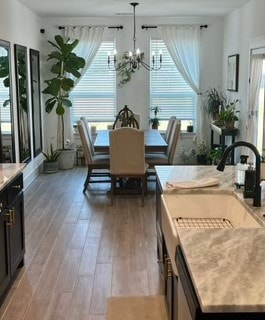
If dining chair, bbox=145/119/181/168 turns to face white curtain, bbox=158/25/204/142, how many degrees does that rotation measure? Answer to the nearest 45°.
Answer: approximately 90° to its right

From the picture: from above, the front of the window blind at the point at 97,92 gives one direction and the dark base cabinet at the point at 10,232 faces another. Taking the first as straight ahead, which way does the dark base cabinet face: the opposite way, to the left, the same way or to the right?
to the left

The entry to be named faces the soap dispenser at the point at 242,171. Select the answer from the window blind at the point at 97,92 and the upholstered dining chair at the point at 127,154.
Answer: the window blind

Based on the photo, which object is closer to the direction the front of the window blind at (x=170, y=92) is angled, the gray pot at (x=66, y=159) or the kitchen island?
the kitchen island

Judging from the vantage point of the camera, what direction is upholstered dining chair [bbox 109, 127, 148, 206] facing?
facing away from the viewer

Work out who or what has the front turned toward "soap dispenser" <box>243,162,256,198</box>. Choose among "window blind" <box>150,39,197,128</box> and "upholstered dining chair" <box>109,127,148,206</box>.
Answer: the window blind

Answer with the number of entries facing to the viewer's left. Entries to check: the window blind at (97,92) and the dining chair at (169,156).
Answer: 1

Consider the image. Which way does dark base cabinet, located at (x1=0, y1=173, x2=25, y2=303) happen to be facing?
to the viewer's right

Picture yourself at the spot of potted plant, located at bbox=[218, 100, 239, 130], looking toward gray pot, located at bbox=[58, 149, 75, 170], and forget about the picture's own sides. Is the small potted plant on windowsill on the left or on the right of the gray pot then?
right

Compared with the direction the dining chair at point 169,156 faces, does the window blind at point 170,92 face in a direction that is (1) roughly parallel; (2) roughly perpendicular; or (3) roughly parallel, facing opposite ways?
roughly perpendicular

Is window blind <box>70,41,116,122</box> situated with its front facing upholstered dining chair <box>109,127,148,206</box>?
yes

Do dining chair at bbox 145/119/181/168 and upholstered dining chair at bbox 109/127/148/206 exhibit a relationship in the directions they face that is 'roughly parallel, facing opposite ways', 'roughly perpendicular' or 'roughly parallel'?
roughly perpendicular

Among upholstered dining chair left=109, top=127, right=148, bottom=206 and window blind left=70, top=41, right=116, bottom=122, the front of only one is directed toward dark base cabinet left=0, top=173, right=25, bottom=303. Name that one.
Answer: the window blind

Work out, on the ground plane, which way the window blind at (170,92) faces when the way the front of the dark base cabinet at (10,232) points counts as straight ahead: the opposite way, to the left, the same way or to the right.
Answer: to the right

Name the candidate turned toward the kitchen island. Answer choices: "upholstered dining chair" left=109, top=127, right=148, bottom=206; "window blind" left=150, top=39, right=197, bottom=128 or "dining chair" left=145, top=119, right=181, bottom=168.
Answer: the window blind

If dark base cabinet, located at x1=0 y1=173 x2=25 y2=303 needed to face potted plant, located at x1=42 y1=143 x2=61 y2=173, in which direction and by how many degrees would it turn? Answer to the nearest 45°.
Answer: approximately 90° to its left
